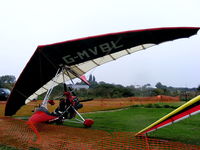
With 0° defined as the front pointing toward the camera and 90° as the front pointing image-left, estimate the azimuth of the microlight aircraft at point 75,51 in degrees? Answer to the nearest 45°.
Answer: approximately 45°

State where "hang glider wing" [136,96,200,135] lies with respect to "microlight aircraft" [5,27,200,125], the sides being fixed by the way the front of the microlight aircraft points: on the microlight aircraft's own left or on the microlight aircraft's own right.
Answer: on the microlight aircraft's own left
